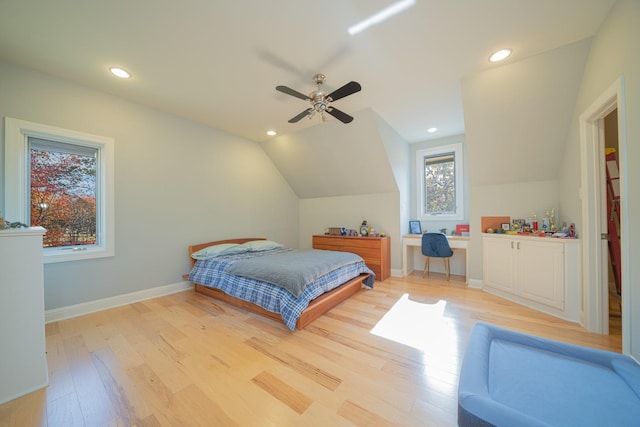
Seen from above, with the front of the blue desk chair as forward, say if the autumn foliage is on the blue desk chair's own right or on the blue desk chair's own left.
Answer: on the blue desk chair's own left

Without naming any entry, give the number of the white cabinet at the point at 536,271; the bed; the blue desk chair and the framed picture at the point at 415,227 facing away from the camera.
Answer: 1

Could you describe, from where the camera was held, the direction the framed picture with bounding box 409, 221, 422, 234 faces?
facing the viewer

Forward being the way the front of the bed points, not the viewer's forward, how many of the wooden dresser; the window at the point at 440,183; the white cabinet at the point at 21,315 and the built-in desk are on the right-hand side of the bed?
1

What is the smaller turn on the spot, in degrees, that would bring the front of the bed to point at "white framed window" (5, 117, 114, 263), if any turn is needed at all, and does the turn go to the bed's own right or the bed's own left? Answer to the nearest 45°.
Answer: approximately 135° to the bed's own right

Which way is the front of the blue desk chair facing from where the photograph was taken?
facing away from the viewer

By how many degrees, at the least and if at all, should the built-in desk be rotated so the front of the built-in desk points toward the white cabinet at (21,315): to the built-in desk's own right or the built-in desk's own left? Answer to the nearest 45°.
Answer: approximately 45° to the built-in desk's own right

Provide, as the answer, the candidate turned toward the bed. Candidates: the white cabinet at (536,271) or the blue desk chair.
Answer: the white cabinet

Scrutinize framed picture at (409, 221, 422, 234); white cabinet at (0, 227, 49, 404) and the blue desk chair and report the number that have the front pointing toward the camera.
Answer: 1

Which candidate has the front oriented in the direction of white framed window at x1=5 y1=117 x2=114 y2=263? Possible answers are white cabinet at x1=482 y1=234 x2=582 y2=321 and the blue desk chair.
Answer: the white cabinet

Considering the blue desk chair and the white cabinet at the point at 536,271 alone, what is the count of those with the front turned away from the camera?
1

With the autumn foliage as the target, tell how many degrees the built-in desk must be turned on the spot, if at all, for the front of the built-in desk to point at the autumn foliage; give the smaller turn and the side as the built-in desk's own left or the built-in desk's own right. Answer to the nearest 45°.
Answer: approximately 45° to the built-in desk's own right

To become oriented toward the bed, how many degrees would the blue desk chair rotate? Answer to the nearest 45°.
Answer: approximately 135° to its left

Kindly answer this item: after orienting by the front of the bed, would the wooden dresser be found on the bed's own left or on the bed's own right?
on the bed's own left

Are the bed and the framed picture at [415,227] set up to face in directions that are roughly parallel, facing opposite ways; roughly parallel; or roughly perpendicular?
roughly perpendicular

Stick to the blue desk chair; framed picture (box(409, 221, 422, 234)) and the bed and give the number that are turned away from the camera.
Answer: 1

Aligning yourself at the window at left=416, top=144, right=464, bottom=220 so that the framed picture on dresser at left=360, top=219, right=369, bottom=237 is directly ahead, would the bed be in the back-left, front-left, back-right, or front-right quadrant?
front-left

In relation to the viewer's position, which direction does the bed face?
facing the viewer and to the right of the viewer

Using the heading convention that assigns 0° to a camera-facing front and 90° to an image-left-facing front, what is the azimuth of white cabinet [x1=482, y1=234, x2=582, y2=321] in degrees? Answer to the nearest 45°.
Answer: approximately 45°

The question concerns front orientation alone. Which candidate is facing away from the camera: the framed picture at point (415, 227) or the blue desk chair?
the blue desk chair

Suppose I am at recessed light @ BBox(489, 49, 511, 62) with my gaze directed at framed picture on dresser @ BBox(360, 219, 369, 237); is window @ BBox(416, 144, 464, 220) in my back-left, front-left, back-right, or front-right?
front-right
